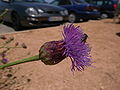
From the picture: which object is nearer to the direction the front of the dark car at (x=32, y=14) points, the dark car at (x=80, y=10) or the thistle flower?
the thistle flower

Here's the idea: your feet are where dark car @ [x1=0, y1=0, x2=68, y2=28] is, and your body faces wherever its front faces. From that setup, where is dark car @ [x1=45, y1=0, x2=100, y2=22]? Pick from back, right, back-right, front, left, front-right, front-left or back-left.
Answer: left

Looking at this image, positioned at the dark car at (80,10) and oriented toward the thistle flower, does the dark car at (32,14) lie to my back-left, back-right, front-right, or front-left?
front-right

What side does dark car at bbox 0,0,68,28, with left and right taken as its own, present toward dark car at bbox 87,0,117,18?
left

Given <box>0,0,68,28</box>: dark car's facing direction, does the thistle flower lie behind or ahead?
ahead

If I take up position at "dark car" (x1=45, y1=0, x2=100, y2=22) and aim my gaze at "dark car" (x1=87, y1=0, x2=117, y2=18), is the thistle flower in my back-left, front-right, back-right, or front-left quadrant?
back-right

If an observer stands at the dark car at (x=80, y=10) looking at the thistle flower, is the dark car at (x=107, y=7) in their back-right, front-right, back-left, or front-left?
back-left
